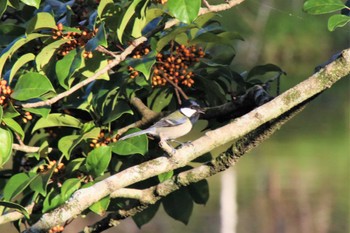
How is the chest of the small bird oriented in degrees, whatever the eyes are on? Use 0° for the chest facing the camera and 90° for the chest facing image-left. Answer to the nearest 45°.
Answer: approximately 270°

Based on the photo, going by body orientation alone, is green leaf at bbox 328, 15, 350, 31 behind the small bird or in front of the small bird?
in front
